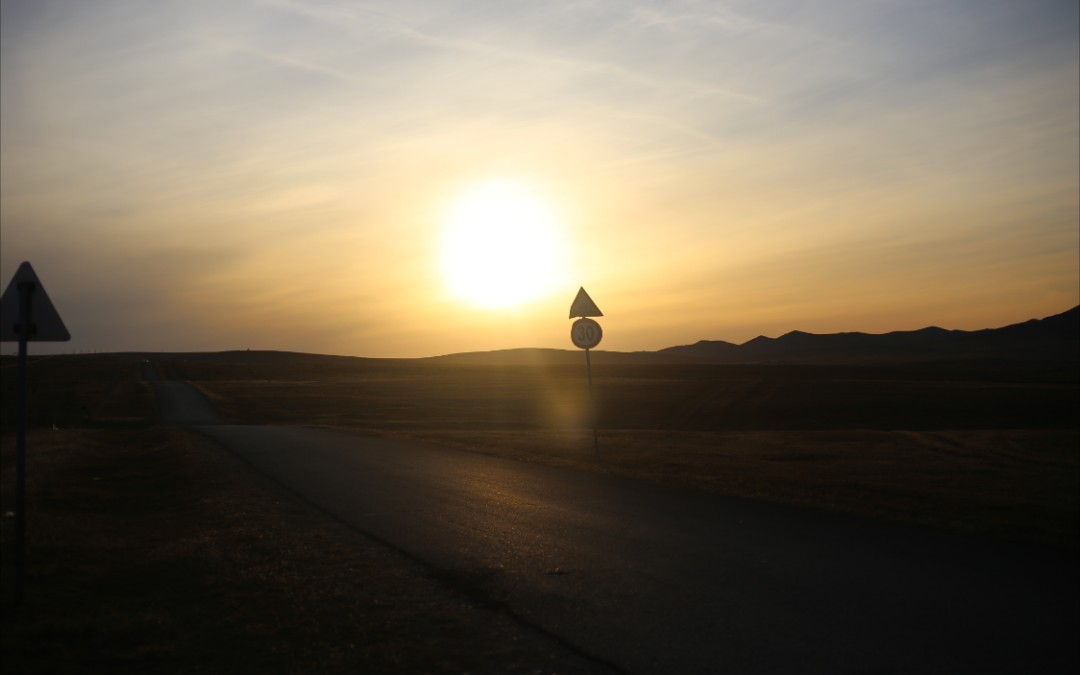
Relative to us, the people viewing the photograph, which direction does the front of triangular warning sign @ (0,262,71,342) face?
facing away from the viewer

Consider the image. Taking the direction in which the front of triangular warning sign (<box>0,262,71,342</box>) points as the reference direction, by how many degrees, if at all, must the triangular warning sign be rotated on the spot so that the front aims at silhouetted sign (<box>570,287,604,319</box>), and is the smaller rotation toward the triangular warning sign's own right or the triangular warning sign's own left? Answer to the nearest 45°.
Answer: approximately 45° to the triangular warning sign's own right

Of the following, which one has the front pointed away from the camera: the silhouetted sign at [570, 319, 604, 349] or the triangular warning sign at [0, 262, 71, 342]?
the triangular warning sign

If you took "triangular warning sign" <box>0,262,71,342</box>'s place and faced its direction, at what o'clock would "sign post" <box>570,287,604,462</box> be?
The sign post is roughly at 2 o'clock from the triangular warning sign.

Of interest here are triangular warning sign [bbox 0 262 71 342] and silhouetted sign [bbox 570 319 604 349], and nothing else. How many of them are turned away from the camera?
1

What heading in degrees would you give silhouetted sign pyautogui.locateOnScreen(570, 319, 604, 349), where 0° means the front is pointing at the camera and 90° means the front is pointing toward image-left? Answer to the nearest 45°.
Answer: approximately 0°
